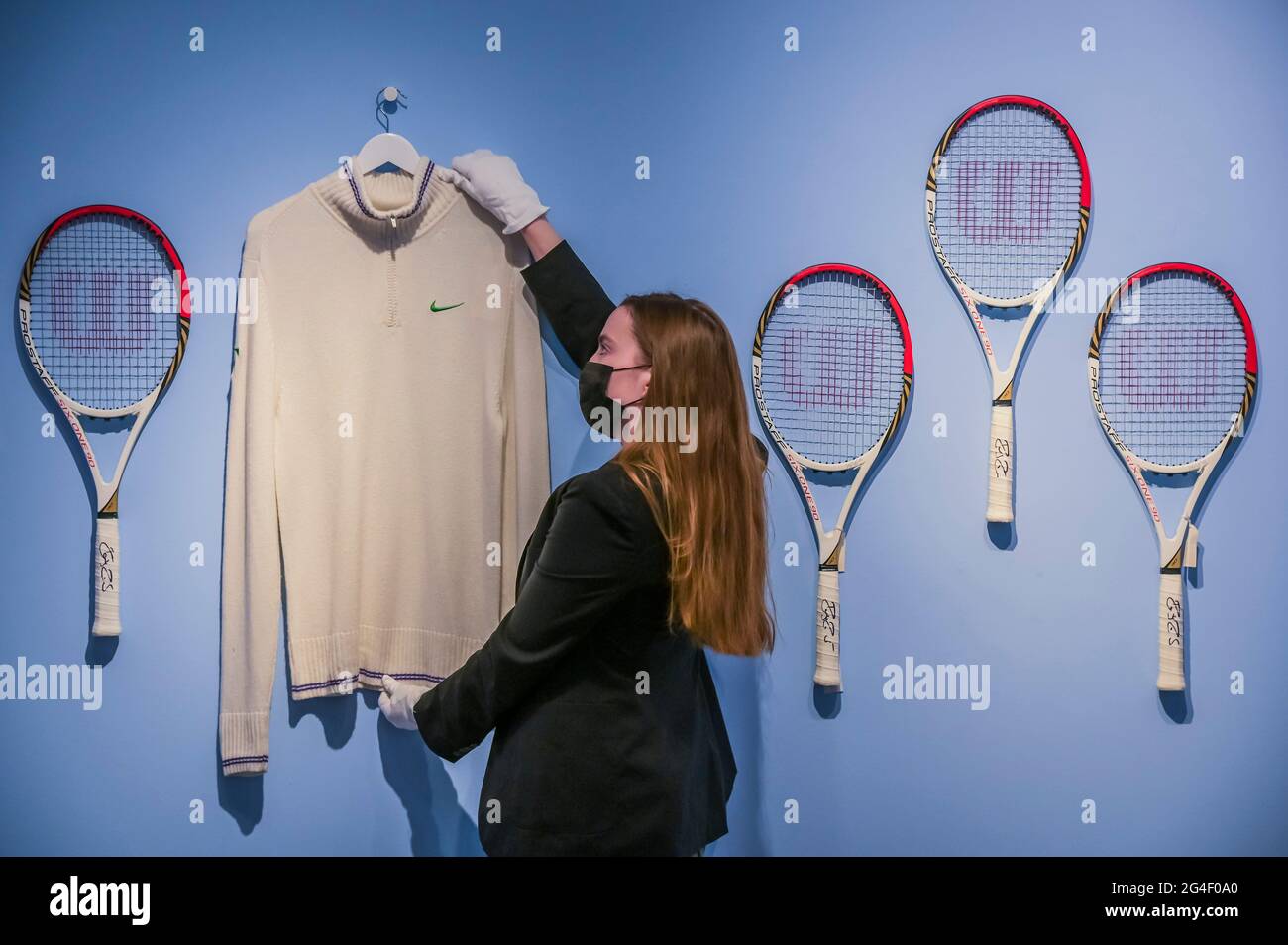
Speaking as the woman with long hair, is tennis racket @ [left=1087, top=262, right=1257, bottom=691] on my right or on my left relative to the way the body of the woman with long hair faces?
on my right

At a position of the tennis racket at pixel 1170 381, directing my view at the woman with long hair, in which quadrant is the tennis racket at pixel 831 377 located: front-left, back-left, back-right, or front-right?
front-right

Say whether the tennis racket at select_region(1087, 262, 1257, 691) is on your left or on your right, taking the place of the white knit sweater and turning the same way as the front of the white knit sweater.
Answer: on your left

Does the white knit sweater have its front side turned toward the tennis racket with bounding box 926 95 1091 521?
no

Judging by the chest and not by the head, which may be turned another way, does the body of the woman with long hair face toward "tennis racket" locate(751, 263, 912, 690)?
no

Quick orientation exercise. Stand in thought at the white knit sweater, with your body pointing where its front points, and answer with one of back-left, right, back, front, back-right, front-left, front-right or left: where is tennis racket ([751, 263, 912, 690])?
left

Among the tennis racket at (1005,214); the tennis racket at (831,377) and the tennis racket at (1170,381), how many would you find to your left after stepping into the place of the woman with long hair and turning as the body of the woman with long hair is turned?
0

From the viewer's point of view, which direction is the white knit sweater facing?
toward the camera

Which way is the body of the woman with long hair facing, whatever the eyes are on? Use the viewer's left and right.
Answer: facing away from the viewer and to the left of the viewer

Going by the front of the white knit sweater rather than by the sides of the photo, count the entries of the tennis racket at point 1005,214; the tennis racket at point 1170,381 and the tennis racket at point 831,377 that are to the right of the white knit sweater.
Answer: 0
